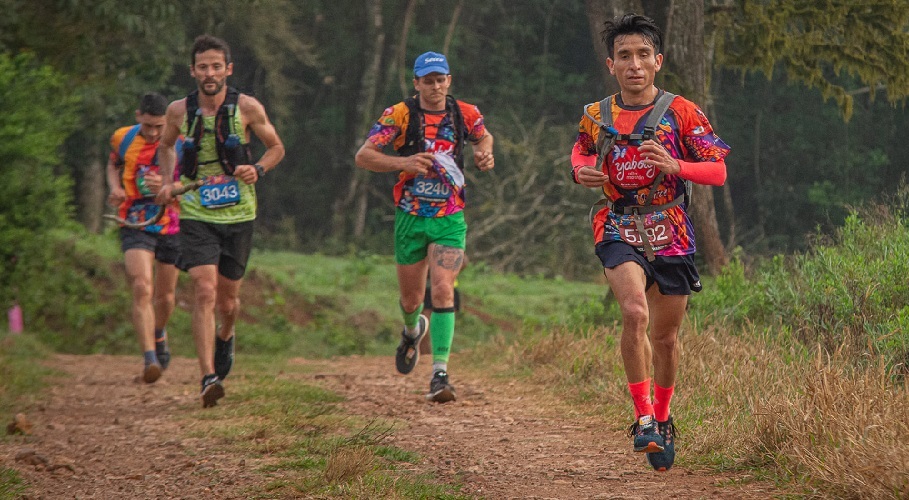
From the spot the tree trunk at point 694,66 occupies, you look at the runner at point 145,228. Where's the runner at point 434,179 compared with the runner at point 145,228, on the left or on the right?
left

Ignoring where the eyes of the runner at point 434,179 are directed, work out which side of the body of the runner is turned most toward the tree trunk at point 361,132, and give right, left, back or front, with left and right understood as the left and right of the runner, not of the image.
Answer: back

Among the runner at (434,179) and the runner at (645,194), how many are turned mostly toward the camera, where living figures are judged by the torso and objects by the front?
2

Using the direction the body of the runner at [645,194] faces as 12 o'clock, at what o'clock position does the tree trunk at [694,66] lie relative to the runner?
The tree trunk is roughly at 6 o'clock from the runner.

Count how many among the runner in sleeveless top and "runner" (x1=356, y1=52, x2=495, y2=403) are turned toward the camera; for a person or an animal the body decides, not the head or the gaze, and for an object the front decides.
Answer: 2

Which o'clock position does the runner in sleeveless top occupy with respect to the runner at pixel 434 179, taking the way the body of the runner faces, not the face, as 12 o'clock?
The runner in sleeveless top is roughly at 3 o'clock from the runner.

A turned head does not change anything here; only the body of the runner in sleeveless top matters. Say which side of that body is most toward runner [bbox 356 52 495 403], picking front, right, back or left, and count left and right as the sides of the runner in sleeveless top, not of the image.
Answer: left

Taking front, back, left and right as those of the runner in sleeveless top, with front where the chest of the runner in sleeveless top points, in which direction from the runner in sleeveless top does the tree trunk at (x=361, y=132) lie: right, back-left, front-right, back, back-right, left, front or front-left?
back

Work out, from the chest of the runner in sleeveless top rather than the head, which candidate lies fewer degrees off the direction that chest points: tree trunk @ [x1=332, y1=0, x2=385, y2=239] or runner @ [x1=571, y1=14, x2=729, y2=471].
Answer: the runner

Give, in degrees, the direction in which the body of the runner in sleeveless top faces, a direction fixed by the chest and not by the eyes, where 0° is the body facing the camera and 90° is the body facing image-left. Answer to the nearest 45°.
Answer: approximately 0°
